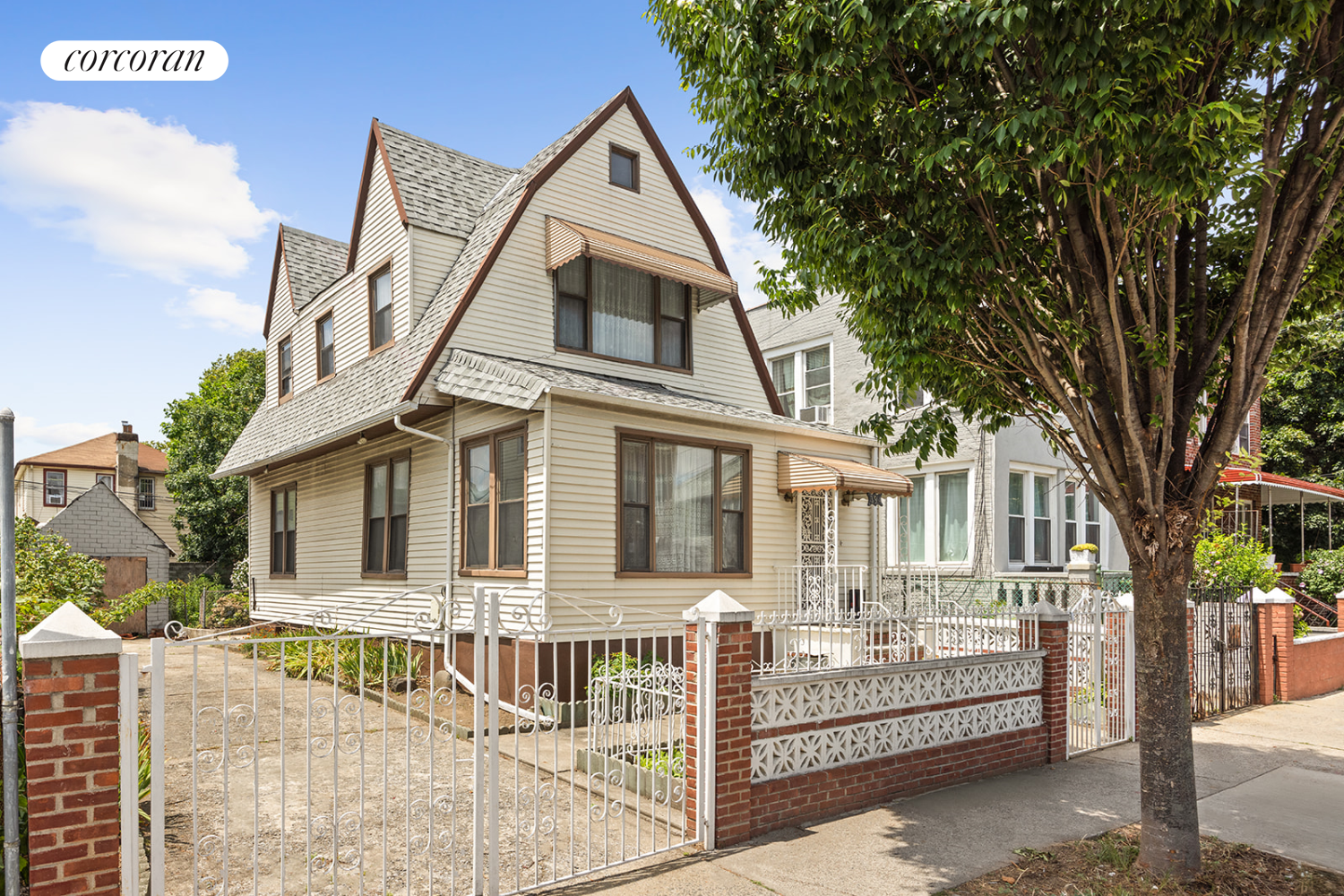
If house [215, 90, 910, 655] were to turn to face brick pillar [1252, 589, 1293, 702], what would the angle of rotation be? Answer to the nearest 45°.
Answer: approximately 45° to its left

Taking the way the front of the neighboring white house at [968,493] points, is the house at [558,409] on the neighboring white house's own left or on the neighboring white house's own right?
on the neighboring white house's own right

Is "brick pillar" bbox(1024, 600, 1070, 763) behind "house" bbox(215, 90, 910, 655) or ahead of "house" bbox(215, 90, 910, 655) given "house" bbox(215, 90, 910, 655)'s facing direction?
ahead

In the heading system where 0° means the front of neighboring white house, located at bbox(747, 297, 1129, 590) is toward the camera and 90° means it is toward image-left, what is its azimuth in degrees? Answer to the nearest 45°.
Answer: approximately 315°

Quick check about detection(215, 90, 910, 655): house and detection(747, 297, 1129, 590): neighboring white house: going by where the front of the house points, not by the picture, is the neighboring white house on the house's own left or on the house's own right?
on the house's own left

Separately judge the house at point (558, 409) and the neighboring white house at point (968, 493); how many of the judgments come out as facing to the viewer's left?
0

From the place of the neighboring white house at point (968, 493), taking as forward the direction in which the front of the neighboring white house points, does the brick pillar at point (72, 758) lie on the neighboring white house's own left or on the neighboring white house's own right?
on the neighboring white house's own right

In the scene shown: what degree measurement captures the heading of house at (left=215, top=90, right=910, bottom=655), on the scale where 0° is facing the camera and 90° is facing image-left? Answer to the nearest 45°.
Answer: approximately 315°

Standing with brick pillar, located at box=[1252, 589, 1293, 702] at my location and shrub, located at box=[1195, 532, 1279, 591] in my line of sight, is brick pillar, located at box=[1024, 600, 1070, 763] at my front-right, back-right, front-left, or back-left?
back-left

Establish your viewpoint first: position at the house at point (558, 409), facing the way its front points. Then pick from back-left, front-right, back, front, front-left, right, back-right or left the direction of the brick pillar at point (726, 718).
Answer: front-right

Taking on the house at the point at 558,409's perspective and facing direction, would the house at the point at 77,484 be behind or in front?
behind

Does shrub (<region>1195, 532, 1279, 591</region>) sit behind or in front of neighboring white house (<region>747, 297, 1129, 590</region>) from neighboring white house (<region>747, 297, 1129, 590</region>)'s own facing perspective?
in front

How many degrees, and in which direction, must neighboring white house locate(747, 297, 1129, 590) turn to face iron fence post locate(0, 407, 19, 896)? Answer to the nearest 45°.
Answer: approximately 45° to its right
